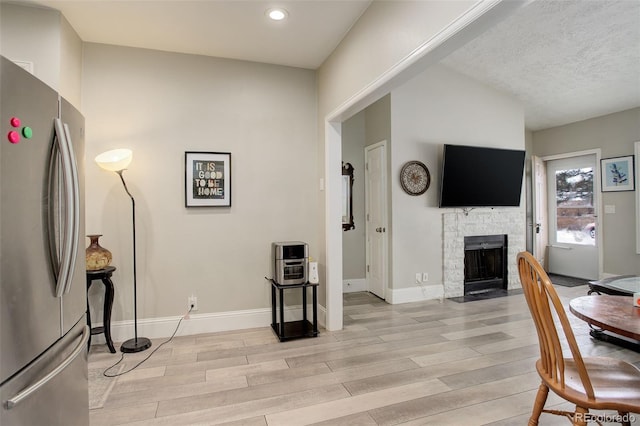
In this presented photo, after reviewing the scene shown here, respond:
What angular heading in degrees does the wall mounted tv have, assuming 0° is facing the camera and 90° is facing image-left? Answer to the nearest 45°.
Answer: approximately 315°

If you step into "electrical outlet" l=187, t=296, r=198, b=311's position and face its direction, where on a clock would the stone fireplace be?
The stone fireplace is roughly at 9 o'clock from the electrical outlet.

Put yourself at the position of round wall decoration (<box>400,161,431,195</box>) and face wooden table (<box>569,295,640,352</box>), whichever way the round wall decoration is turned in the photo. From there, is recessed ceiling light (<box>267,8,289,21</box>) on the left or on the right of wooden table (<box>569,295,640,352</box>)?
right

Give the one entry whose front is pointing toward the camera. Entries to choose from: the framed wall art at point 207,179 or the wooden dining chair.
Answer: the framed wall art

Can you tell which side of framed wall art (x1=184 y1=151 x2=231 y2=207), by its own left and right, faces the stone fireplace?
left

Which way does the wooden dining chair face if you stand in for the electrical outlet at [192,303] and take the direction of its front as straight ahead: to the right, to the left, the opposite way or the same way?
to the left

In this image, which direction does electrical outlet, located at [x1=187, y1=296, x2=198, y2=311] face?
toward the camera

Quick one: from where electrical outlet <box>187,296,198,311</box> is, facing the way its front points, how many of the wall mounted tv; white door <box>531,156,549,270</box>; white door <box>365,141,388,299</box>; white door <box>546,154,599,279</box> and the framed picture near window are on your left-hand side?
5

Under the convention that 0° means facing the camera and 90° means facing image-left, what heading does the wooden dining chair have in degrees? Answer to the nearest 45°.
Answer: approximately 225°

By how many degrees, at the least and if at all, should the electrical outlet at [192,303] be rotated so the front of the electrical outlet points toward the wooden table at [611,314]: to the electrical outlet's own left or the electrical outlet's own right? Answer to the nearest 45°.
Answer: approximately 45° to the electrical outlet's own left

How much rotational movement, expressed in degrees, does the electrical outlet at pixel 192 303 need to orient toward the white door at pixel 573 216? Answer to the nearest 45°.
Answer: approximately 90° to its left

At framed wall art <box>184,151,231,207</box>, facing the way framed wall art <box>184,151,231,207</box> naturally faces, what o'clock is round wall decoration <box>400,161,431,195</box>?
The round wall decoration is roughly at 9 o'clock from the framed wall art.

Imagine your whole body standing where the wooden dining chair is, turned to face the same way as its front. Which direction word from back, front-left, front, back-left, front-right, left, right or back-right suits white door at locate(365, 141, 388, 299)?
left

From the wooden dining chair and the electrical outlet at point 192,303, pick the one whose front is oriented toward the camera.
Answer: the electrical outlet

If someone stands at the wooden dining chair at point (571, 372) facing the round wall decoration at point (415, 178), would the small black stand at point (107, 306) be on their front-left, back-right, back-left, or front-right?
front-left

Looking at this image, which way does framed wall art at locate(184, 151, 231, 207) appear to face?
toward the camera

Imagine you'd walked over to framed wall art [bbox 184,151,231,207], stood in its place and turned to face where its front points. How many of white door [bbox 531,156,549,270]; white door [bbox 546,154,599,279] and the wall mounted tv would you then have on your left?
3

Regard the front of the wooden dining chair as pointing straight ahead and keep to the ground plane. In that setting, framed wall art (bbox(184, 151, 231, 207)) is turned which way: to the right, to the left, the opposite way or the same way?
to the right

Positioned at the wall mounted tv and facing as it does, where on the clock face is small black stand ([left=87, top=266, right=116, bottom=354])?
The small black stand is roughly at 3 o'clock from the wall mounted tv.

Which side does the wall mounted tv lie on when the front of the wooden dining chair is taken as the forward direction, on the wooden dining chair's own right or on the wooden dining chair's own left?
on the wooden dining chair's own left

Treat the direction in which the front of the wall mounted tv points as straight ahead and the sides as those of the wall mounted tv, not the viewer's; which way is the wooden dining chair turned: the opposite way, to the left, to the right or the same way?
to the left

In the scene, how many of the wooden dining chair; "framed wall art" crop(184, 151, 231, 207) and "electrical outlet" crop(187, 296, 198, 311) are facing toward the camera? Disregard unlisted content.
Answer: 2

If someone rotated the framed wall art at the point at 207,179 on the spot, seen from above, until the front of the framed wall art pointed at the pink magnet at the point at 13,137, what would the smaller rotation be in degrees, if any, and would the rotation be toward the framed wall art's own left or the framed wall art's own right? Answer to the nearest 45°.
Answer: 0° — it already faces it
